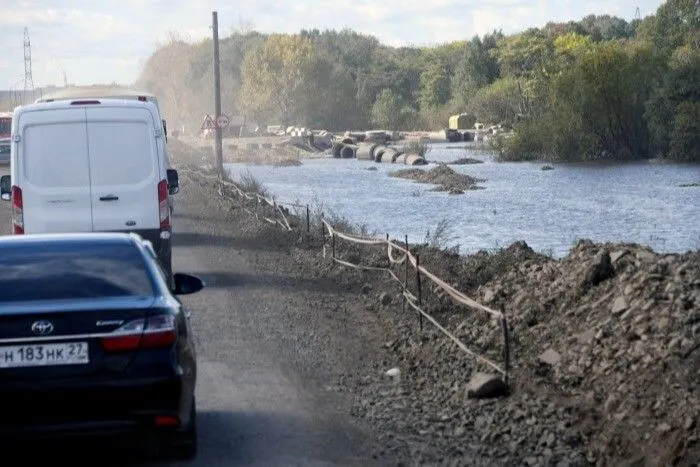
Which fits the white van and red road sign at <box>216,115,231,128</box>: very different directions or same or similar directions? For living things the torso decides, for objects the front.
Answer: very different directions

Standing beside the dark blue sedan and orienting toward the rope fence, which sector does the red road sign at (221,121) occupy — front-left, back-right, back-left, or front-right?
front-left

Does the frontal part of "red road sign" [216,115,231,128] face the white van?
yes

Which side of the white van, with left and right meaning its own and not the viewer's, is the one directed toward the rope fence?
right

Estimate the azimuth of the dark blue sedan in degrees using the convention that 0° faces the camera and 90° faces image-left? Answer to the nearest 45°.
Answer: approximately 180°

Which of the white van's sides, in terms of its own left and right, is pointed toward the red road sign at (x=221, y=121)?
front

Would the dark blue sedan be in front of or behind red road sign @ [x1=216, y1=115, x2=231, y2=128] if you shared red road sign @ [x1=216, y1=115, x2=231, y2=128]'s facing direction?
in front

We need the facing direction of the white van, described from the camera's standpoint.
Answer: facing away from the viewer

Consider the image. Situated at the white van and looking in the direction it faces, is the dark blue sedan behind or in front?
behind

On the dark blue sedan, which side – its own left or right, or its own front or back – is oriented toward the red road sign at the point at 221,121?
front

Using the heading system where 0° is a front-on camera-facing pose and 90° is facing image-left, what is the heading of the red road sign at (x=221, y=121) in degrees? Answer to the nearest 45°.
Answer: approximately 0°

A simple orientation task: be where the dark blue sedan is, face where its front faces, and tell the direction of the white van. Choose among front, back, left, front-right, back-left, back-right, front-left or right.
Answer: front

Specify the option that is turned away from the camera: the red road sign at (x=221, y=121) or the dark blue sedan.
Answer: the dark blue sedan

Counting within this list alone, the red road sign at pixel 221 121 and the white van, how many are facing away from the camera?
1

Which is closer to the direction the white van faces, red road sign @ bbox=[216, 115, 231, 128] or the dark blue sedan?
the red road sign

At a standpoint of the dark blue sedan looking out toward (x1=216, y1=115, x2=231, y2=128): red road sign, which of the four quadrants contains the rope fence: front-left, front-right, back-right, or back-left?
front-right
